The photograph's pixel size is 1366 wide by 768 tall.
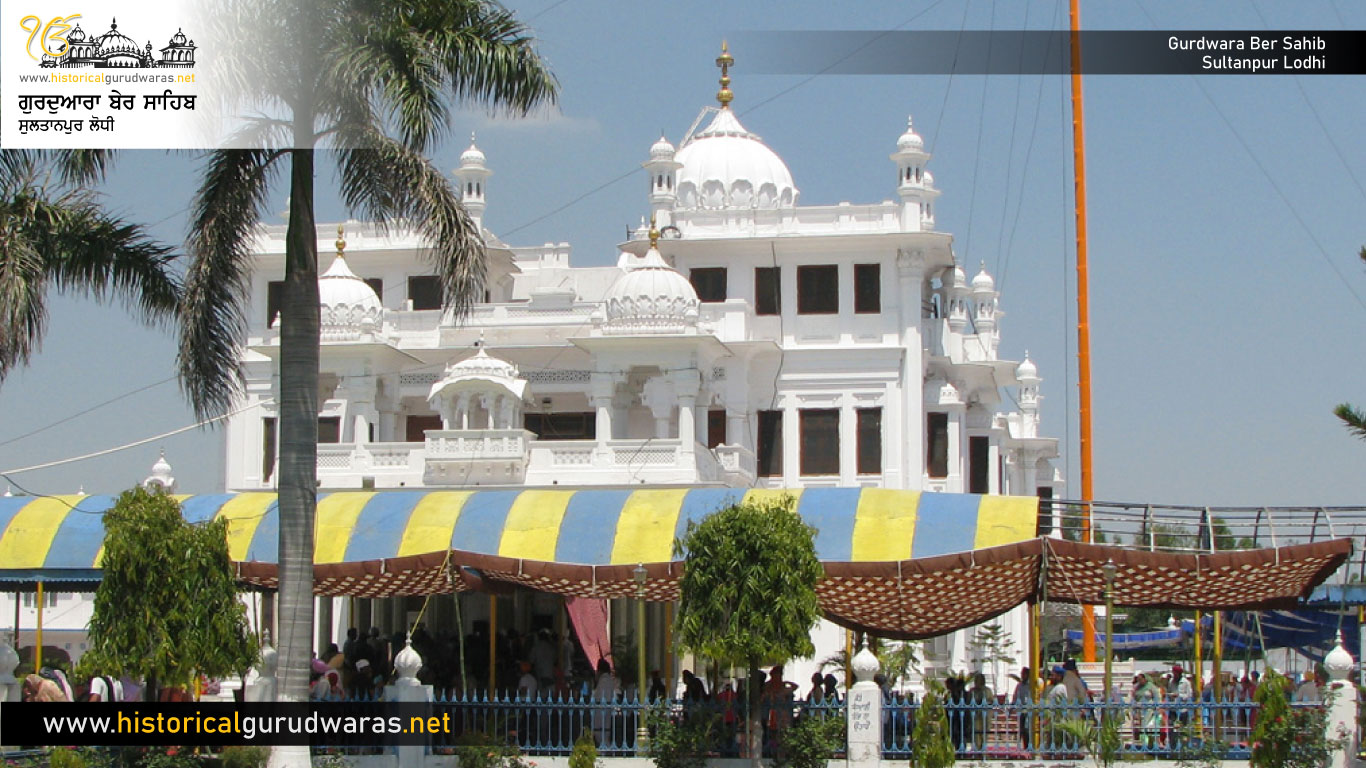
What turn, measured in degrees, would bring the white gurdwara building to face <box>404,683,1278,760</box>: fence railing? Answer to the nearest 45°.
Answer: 0° — it already faces it

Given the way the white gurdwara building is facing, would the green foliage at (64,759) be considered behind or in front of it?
in front

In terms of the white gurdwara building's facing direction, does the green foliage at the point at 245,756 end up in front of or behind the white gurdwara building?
in front

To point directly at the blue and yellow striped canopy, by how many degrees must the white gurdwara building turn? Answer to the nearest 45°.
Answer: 0° — it already faces it

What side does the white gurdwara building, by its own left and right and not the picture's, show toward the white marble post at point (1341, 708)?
front

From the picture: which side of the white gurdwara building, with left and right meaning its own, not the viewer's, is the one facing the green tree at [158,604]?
front

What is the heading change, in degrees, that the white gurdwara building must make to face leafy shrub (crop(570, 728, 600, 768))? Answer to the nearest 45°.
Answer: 0° — it already faces it

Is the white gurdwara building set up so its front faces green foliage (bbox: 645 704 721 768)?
yes

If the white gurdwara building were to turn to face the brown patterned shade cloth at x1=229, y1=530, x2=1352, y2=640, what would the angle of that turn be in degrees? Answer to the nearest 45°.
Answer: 0° — it already faces it

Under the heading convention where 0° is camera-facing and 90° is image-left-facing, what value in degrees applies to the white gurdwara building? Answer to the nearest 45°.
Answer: approximately 0°

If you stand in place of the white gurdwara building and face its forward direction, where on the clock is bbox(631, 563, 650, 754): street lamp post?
The street lamp post is roughly at 12 o'clock from the white gurdwara building.
